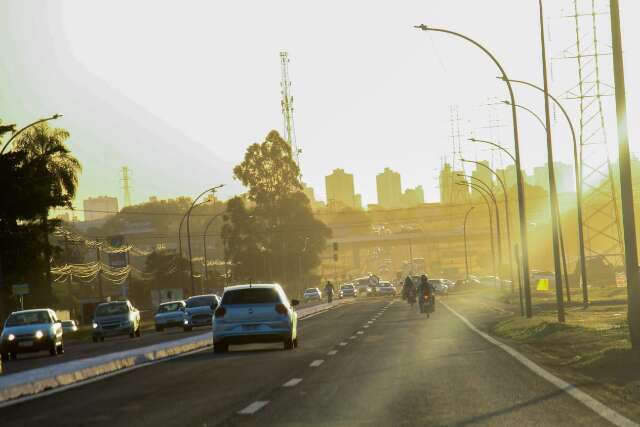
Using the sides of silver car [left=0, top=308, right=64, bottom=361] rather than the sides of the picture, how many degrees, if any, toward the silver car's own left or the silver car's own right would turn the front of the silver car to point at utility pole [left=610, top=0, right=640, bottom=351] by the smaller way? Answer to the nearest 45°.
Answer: approximately 45° to the silver car's own left

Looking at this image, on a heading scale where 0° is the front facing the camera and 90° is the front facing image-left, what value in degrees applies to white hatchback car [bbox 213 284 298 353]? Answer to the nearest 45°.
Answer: approximately 180°

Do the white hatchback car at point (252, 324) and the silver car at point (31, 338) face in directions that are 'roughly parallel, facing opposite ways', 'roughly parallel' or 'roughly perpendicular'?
roughly parallel, facing opposite ways

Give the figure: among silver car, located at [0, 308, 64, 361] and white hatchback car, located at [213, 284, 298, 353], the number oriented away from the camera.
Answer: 1

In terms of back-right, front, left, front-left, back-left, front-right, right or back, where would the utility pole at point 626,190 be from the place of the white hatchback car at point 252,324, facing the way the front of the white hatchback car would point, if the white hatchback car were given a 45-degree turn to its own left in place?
back

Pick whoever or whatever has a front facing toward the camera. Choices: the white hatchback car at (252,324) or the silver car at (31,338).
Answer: the silver car

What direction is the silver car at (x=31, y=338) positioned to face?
toward the camera
